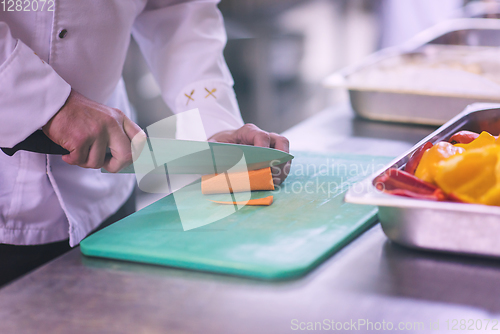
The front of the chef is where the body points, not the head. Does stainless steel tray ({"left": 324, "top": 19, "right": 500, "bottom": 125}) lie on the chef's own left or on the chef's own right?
on the chef's own left

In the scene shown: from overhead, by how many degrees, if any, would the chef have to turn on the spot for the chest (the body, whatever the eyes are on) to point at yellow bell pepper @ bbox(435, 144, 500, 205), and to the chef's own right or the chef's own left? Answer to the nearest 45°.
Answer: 0° — they already face it

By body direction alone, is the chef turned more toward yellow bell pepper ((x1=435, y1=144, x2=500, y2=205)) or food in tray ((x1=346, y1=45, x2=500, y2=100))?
the yellow bell pepper

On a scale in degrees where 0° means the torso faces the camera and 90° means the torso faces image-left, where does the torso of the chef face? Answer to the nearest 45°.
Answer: approximately 315°

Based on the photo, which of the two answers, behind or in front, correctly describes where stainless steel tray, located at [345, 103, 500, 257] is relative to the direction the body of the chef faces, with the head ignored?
in front

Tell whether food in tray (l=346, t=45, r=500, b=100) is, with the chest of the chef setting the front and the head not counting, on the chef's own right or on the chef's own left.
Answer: on the chef's own left

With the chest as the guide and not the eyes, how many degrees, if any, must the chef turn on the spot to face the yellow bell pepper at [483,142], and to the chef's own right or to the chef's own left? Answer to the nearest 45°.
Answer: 0° — they already face it
